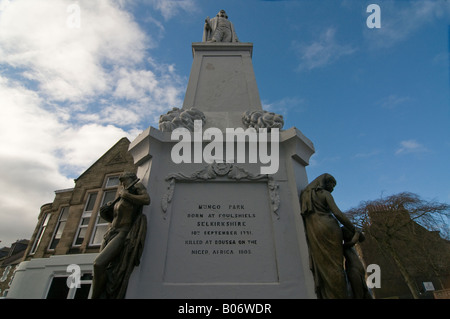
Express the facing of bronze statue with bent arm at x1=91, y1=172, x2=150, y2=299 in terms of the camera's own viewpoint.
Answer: facing the viewer and to the left of the viewer

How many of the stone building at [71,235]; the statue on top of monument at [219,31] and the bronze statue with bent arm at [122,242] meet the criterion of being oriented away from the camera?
0

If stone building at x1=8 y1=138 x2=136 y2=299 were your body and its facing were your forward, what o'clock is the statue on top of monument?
The statue on top of monument is roughly at 10 o'clock from the stone building.

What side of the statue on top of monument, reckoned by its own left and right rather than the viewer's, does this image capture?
front

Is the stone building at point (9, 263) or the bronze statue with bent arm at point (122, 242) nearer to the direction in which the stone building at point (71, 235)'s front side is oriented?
the bronze statue with bent arm

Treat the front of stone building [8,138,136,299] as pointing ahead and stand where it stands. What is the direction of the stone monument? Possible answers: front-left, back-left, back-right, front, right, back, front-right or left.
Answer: front-left

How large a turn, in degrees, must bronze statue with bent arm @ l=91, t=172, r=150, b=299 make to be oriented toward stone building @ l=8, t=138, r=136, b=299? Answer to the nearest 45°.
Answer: approximately 135° to its right

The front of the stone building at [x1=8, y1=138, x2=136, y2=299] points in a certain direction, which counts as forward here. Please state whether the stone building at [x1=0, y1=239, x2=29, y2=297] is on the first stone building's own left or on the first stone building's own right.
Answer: on the first stone building's own right

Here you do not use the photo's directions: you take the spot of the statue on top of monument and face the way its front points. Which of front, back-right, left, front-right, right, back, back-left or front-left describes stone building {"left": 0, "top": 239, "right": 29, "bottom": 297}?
back-right
